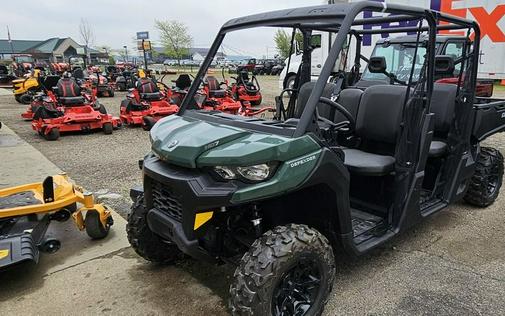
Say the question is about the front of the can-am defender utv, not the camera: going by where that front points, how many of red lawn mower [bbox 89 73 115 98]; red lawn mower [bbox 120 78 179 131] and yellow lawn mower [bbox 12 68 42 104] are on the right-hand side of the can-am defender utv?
3

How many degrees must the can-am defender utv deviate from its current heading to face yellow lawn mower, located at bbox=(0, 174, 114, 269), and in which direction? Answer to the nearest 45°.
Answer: approximately 45° to its right

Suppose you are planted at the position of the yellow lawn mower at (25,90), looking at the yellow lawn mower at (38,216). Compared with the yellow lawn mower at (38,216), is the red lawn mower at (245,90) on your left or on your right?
left

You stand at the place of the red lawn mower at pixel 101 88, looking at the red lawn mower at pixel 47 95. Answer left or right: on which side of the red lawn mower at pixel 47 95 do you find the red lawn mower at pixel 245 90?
left

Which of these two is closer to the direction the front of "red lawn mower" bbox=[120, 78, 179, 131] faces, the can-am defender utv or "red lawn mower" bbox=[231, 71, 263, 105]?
the can-am defender utv

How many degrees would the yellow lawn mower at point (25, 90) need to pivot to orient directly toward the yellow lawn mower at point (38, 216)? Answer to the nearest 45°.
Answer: approximately 45° to its left

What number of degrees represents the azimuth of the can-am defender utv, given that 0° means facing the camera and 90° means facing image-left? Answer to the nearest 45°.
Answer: approximately 45°

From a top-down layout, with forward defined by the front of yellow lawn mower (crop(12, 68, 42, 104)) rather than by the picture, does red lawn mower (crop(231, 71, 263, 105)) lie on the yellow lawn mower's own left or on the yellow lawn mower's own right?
on the yellow lawn mower's own left
